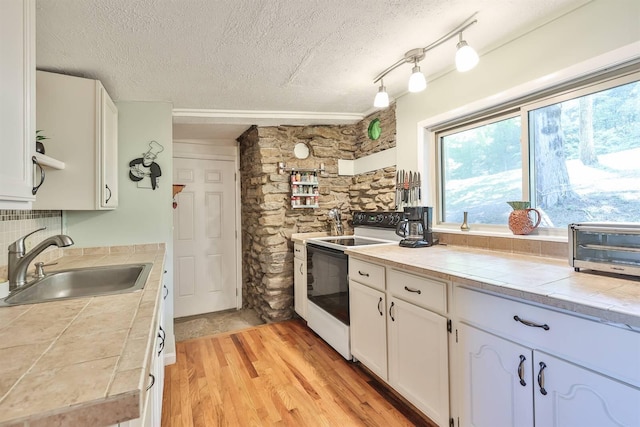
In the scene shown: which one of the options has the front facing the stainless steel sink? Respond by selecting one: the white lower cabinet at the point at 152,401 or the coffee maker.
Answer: the coffee maker

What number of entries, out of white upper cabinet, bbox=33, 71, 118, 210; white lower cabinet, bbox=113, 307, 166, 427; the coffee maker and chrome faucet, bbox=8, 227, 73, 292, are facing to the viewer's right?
3

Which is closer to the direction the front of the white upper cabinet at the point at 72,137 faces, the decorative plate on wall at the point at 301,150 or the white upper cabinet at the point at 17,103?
the decorative plate on wall

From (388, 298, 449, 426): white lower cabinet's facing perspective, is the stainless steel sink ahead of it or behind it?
ahead

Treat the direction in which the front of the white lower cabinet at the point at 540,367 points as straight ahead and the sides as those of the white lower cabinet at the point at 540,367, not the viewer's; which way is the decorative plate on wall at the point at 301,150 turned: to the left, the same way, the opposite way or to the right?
to the left

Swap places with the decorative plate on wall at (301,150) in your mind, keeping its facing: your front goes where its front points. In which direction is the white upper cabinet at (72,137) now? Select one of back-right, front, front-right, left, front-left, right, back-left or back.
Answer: front-right

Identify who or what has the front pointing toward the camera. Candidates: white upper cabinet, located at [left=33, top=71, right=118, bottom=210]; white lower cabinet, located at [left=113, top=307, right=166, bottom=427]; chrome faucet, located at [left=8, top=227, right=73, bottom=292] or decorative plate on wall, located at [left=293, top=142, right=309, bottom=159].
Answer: the decorative plate on wall

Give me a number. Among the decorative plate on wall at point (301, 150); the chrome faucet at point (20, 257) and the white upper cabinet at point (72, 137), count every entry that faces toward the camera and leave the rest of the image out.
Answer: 1

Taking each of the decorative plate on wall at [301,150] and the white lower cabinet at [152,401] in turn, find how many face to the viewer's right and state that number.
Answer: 1

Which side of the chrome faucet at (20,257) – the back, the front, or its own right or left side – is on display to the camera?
right

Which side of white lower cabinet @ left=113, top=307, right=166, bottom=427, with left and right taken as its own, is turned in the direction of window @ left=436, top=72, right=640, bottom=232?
front

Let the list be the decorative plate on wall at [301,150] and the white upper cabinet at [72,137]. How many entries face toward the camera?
1

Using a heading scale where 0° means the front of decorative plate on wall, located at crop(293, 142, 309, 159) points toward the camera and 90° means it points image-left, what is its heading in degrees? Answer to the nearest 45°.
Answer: approximately 0°

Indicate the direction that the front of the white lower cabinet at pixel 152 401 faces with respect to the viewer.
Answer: facing to the right of the viewer

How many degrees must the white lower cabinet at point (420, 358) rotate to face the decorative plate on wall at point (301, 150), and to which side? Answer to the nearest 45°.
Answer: approximately 90° to its right

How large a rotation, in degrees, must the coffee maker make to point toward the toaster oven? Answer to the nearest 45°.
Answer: approximately 90° to its left

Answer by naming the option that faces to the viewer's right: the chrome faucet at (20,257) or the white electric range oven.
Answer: the chrome faucet
